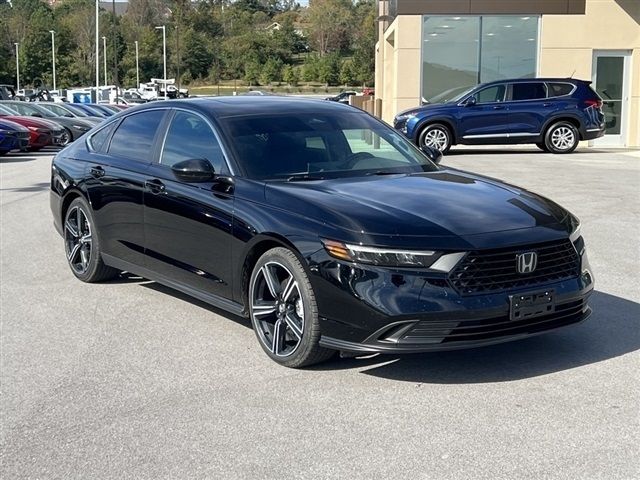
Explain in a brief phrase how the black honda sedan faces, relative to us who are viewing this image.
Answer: facing the viewer and to the right of the viewer

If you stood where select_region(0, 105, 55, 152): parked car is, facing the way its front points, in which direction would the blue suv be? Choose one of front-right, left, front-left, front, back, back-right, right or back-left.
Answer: front-right

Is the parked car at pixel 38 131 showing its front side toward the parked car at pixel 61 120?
no

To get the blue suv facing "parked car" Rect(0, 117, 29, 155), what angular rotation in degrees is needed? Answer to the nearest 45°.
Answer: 0° — it already faces it

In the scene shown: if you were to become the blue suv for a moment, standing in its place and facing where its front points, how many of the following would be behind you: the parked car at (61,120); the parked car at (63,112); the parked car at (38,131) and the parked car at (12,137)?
0

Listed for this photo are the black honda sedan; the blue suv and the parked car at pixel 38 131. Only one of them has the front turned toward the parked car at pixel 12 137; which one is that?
the blue suv

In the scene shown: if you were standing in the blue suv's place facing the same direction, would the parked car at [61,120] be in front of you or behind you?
in front

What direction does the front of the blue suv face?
to the viewer's left

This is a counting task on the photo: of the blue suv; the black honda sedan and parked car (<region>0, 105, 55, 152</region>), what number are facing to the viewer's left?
1

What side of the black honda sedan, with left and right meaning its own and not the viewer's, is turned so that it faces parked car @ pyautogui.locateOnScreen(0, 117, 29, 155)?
back

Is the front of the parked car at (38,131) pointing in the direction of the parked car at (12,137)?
no

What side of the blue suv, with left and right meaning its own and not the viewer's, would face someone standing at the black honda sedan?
left

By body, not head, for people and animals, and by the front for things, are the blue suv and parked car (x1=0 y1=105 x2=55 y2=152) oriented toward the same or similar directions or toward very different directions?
very different directions

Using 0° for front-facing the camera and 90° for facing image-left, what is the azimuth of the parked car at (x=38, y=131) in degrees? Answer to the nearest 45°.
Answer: approximately 270°

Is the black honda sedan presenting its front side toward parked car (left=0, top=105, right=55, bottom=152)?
no

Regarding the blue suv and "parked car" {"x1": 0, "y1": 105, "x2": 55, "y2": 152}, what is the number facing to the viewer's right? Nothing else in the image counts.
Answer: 1
